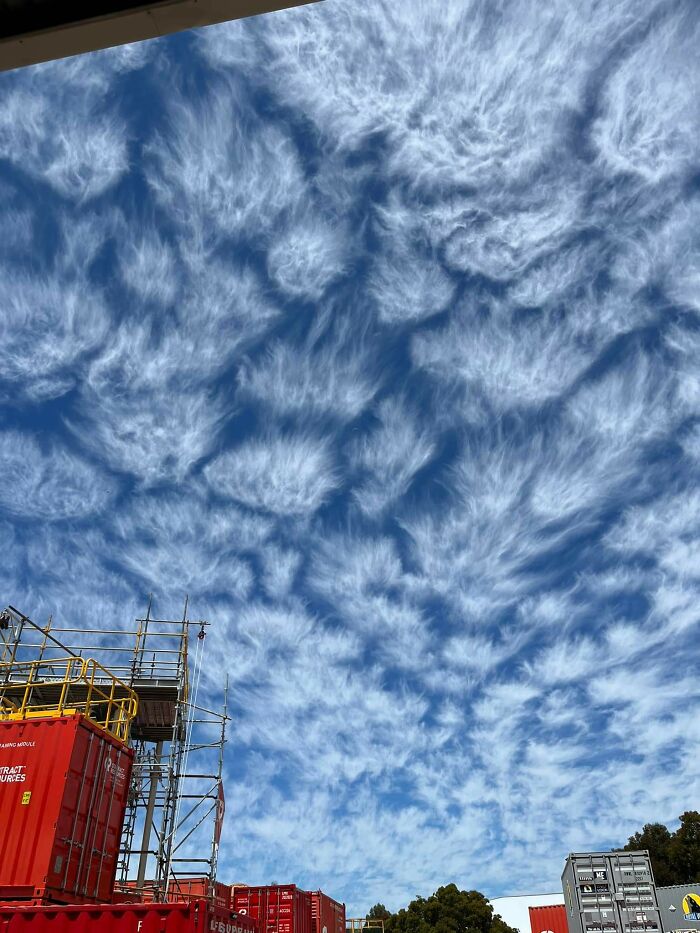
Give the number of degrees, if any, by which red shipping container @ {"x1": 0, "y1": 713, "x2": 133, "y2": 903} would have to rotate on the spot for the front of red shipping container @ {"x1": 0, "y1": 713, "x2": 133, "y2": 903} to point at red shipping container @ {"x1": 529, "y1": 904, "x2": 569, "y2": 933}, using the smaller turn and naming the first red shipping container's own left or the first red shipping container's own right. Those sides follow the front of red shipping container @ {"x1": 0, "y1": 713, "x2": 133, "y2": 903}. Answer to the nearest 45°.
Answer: approximately 90° to the first red shipping container's own left

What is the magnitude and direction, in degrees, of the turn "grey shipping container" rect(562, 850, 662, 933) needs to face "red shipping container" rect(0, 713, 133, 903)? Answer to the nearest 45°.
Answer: approximately 45° to its right

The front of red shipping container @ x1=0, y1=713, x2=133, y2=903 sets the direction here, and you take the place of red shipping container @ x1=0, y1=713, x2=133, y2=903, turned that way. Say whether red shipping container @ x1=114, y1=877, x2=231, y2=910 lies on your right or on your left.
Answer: on your left

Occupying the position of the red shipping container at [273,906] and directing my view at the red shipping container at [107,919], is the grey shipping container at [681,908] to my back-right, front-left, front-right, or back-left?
back-left

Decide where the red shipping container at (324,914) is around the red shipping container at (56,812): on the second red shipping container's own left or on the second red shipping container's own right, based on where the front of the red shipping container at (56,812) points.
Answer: on the second red shipping container's own left

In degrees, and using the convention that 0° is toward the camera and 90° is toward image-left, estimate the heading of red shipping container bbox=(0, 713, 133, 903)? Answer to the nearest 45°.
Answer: approximately 315°

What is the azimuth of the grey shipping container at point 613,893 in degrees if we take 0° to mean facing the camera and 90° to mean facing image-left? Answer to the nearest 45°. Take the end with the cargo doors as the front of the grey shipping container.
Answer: approximately 0°
